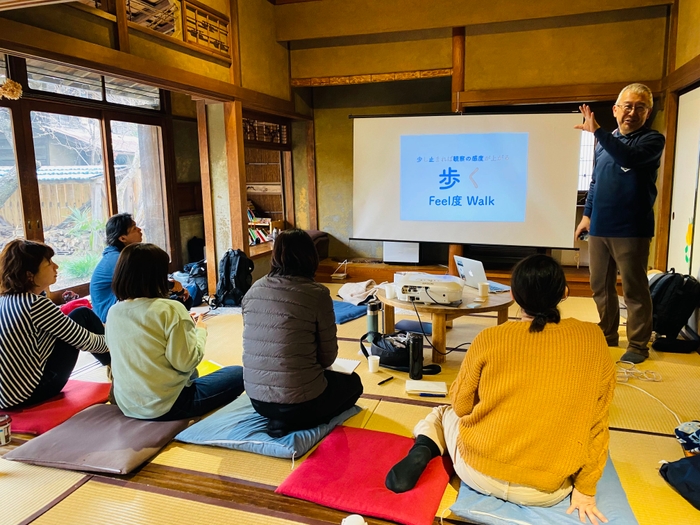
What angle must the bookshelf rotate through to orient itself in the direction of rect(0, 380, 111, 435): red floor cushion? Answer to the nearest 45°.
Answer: approximately 45° to its right

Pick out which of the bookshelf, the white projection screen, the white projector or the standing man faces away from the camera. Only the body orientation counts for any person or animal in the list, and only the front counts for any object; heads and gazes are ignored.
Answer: the white projector

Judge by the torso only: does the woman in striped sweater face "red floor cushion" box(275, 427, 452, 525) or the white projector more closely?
the white projector

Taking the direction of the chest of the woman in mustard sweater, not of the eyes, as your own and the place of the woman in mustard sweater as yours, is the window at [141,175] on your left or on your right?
on your left

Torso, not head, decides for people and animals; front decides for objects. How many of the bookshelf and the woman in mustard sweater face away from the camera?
1

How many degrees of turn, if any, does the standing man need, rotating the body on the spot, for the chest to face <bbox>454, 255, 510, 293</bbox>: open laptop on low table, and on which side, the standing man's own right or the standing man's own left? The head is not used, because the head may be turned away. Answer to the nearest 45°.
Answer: approximately 45° to the standing man's own right

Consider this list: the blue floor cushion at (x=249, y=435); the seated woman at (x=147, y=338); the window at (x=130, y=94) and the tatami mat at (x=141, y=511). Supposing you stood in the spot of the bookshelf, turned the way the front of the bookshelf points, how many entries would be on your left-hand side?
0

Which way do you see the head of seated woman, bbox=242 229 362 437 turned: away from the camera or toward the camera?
away from the camera

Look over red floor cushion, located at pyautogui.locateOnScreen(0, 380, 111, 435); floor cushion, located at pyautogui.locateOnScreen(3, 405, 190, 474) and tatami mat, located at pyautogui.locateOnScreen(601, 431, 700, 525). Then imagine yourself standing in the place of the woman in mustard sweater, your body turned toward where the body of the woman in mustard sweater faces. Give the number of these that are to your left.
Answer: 2

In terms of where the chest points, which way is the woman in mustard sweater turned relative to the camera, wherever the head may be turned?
away from the camera

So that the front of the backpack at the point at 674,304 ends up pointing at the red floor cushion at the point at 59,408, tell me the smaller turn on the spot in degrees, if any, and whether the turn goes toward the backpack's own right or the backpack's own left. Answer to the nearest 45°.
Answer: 0° — it already faces it

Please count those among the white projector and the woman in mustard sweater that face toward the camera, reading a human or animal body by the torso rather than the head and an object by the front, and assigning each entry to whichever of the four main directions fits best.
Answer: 0

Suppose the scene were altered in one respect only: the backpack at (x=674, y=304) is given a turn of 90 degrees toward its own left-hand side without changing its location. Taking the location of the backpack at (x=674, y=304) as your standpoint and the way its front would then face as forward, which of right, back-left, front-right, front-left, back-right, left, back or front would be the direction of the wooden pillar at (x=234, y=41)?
back-right

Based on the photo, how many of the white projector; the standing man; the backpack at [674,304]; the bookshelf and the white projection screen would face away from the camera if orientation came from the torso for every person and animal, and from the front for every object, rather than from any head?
1

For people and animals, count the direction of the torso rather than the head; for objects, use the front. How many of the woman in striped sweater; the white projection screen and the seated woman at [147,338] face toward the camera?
1

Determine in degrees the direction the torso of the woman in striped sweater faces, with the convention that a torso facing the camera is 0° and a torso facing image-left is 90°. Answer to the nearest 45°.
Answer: approximately 225°

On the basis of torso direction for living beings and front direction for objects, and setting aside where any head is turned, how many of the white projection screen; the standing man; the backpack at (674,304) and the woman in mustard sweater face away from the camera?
1

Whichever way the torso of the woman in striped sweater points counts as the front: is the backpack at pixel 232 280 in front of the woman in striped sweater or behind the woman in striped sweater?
in front

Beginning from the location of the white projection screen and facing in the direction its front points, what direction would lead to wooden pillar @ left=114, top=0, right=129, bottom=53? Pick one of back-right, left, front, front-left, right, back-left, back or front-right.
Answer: front-right

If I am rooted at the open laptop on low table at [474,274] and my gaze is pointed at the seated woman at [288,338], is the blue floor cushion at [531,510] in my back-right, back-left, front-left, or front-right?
front-left
